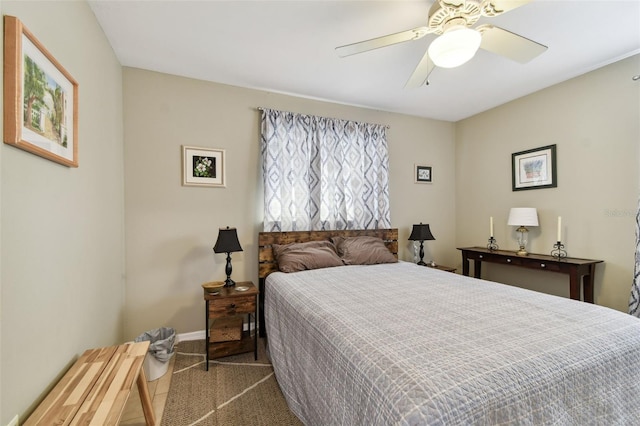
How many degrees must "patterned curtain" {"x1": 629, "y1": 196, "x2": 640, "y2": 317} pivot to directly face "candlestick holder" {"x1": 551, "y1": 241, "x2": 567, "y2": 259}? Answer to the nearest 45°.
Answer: approximately 90° to its right

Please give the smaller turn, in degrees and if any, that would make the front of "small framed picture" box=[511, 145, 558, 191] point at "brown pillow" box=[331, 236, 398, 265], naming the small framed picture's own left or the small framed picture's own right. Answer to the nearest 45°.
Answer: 0° — it already faces it

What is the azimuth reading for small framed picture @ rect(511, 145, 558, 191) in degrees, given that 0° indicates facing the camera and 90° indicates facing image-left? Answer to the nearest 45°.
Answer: approximately 45°

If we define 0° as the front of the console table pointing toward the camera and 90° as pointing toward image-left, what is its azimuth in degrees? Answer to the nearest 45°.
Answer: approximately 45°

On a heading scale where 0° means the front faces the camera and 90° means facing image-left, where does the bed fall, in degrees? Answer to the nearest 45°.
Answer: approximately 315°

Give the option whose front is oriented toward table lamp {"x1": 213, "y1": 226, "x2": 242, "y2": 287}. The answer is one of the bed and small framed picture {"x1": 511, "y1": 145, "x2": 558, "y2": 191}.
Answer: the small framed picture
